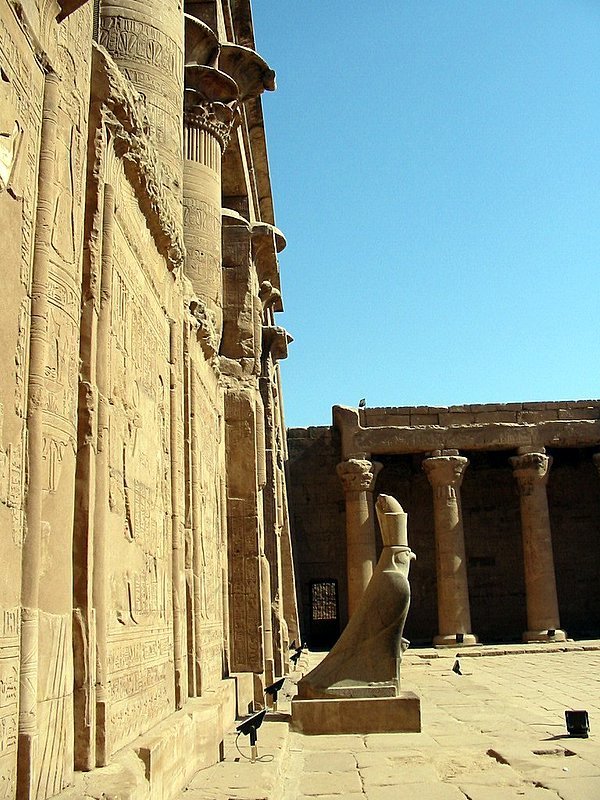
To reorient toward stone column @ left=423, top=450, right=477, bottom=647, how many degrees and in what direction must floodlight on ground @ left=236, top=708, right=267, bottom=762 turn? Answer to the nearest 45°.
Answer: approximately 90° to its right

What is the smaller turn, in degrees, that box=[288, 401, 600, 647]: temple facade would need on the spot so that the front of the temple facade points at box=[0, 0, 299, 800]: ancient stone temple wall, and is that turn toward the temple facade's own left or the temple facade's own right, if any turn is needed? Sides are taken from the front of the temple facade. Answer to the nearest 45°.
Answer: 0° — it already faces it

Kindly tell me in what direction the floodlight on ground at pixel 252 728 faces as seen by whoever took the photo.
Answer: facing to the left of the viewer

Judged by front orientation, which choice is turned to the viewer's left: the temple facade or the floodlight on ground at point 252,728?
the floodlight on ground

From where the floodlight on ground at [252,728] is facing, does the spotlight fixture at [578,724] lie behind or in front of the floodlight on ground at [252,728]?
behind

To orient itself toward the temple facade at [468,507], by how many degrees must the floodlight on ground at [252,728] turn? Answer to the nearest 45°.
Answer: approximately 90° to its right

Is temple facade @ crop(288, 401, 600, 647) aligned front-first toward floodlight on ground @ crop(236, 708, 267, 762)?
yes

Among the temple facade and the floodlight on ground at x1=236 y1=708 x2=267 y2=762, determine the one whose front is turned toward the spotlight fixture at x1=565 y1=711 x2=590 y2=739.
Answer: the temple facade

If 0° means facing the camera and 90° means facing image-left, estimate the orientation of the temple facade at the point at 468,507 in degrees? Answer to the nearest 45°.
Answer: approximately 0°

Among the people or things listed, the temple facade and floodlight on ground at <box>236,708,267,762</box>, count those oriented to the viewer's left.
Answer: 1

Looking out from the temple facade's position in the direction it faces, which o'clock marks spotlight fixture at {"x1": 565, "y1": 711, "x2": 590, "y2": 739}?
The spotlight fixture is roughly at 12 o'clock from the temple facade.
